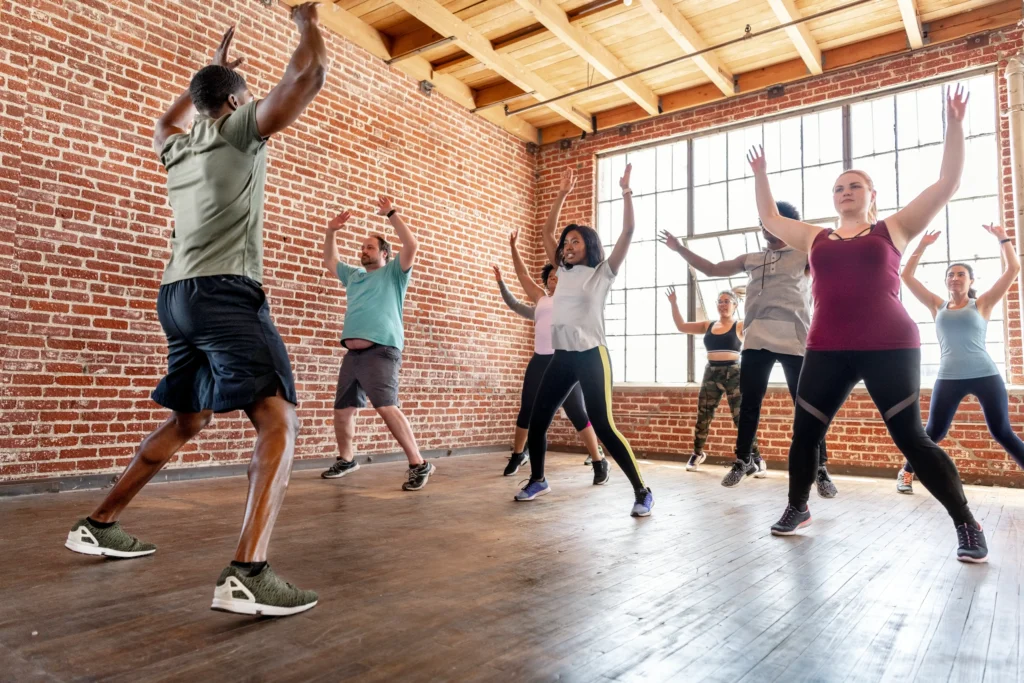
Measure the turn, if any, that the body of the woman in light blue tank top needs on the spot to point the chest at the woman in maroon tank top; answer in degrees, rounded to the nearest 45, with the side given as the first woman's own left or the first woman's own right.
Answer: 0° — they already face them

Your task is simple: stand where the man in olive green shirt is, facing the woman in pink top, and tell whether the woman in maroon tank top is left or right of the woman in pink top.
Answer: right

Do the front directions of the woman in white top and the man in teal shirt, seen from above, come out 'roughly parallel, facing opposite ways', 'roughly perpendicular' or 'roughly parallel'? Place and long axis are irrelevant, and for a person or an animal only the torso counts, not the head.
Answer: roughly parallel

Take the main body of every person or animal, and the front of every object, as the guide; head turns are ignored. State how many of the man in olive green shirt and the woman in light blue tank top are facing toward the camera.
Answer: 1

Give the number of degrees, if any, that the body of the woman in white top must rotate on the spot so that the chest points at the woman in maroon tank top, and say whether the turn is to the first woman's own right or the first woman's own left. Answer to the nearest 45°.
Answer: approximately 90° to the first woman's own left

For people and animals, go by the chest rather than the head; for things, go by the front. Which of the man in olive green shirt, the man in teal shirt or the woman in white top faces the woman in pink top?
the man in olive green shirt

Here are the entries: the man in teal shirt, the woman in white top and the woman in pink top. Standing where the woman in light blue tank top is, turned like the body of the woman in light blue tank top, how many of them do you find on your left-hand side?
0

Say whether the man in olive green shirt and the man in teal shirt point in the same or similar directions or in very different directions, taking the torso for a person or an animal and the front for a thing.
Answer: very different directions

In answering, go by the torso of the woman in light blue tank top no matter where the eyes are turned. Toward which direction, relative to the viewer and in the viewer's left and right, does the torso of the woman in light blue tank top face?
facing the viewer

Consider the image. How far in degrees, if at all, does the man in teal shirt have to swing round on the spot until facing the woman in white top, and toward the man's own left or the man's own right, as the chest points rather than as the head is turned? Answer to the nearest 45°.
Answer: approximately 90° to the man's own left

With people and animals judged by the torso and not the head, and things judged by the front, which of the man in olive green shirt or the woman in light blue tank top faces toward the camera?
the woman in light blue tank top

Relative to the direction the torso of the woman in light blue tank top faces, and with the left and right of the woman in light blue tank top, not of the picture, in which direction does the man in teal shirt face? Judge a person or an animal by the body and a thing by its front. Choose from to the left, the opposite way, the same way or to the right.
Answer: the same way

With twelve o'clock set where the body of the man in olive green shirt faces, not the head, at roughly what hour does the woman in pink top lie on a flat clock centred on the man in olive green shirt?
The woman in pink top is roughly at 12 o'clock from the man in olive green shirt.

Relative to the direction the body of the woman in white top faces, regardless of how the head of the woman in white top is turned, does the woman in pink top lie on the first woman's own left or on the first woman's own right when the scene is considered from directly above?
on the first woman's own right

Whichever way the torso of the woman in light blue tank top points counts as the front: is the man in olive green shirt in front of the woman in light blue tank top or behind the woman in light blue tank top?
in front

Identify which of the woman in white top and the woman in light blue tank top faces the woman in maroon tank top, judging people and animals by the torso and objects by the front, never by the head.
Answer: the woman in light blue tank top

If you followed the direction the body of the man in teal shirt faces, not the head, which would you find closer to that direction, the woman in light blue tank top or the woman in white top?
the woman in white top

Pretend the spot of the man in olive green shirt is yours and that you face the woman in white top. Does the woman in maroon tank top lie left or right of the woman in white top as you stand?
right

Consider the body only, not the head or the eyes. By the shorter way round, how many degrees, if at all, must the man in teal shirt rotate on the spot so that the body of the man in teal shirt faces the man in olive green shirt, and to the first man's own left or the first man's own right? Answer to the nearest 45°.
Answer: approximately 45° to the first man's own left

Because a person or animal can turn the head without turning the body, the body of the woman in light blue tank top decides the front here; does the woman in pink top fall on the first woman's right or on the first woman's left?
on the first woman's right

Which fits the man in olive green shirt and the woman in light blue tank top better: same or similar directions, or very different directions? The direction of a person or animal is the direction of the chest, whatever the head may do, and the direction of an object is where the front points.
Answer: very different directions
